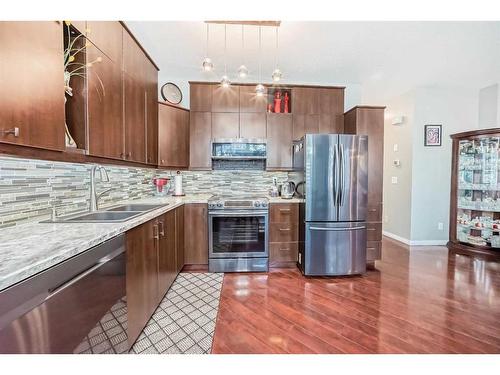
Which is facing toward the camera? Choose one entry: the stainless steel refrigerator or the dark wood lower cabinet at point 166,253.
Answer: the stainless steel refrigerator

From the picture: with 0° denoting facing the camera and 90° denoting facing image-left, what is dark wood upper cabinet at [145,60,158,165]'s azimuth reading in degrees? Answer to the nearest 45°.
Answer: approximately 270°

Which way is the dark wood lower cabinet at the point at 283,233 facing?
toward the camera

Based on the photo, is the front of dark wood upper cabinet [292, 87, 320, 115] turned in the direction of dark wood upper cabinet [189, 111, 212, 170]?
no

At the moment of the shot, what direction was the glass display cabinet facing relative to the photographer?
facing the viewer and to the left of the viewer

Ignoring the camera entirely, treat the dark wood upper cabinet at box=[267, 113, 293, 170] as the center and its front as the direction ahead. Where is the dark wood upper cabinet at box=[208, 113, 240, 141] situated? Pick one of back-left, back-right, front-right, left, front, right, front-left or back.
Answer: right

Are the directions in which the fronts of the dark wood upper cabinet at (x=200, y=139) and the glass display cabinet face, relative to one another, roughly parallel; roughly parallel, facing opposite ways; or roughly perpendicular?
roughly perpendicular

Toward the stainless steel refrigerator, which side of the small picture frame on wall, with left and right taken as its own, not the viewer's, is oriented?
right

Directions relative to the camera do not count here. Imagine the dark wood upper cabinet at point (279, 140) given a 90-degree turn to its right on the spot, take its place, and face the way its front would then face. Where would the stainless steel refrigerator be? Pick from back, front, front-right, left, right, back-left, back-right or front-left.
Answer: back-left

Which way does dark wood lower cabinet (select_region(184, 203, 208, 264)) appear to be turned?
toward the camera

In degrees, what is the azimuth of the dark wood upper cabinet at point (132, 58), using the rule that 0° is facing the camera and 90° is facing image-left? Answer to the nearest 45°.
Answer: approximately 270°

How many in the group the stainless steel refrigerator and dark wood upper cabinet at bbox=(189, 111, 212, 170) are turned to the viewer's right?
0

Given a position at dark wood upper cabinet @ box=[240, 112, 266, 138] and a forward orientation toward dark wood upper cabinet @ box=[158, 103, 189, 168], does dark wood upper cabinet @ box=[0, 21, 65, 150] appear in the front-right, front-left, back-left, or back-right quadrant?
front-left

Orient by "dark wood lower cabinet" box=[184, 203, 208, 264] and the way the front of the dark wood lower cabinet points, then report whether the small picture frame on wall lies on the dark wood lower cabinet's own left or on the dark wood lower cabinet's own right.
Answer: on the dark wood lower cabinet's own left

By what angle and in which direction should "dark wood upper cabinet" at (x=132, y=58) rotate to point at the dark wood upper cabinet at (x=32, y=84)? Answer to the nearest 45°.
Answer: approximately 90° to its right

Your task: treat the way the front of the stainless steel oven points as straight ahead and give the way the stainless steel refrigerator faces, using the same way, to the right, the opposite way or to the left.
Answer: the same way
